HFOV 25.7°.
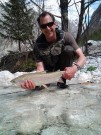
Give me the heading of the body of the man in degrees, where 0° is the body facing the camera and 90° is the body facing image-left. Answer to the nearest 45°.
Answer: approximately 0°
